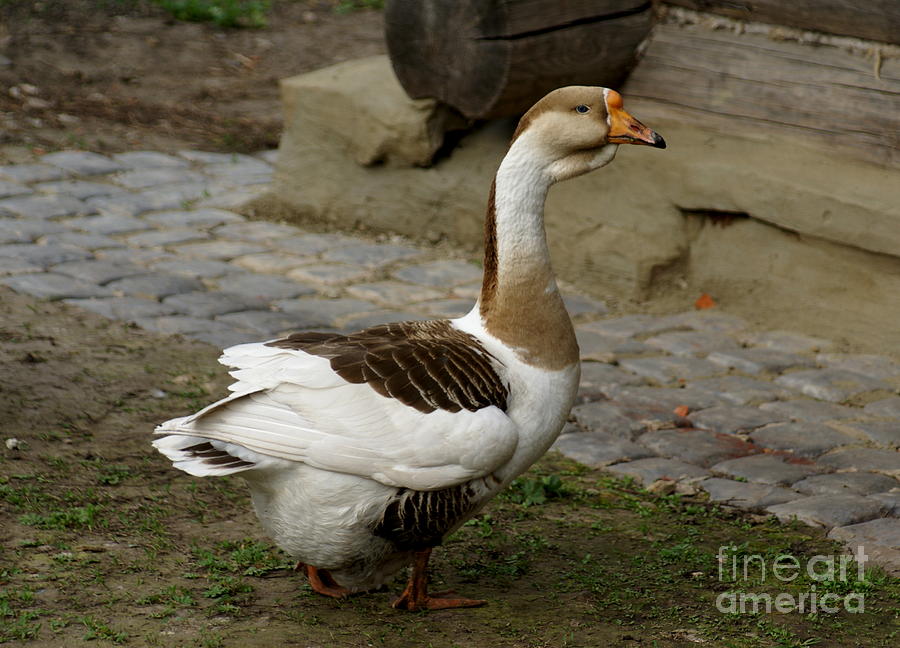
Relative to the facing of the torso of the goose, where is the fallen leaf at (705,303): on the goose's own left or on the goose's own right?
on the goose's own left

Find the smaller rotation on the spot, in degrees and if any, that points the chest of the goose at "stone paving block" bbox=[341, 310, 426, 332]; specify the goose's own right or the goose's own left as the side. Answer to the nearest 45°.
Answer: approximately 90° to the goose's own left

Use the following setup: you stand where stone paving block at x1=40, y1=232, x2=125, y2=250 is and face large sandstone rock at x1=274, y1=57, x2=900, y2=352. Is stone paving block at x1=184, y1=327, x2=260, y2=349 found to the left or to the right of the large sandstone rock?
right

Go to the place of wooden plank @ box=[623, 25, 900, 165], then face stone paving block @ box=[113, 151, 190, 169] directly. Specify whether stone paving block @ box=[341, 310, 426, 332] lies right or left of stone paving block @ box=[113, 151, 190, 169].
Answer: left

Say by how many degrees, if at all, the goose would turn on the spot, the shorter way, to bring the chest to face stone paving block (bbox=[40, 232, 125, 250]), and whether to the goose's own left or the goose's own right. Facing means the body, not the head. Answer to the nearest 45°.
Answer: approximately 135° to the goose's own left

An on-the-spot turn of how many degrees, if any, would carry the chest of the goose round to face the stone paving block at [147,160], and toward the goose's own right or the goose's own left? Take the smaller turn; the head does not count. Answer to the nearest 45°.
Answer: approximately 90° to the goose's own left

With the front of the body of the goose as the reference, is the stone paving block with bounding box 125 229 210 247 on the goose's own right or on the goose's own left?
on the goose's own left

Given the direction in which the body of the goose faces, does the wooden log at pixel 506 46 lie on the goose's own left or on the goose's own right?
on the goose's own left

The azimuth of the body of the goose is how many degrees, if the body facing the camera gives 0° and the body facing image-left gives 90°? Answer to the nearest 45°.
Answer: approximately 270°

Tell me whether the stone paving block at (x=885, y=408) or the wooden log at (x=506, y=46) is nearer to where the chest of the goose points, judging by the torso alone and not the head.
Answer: the stone paving block
